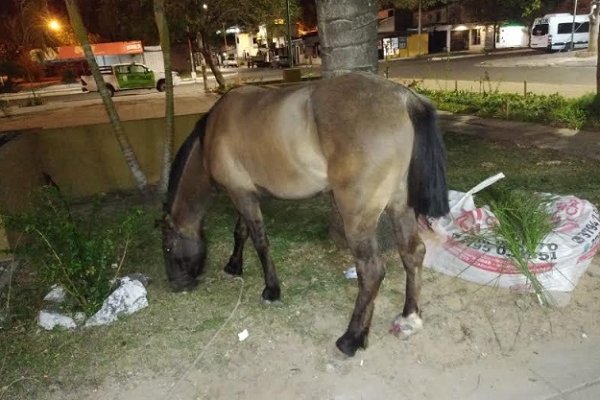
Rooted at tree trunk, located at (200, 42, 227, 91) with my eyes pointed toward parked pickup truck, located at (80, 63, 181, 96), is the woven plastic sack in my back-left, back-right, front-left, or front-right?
back-left

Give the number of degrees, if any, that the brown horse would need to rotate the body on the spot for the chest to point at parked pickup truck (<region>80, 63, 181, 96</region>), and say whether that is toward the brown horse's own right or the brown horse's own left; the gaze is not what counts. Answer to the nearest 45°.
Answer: approximately 45° to the brown horse's own right

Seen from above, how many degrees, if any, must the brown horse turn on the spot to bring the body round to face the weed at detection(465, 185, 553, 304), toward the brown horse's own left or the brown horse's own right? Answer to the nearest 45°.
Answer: approximately 135° to the brown horse's own right

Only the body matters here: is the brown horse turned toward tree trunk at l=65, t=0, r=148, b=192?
yes

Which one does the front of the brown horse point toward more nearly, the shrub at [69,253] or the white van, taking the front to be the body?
the shrub

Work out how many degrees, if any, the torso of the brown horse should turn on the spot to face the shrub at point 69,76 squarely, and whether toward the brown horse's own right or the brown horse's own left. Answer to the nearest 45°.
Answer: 0° — it already faces it

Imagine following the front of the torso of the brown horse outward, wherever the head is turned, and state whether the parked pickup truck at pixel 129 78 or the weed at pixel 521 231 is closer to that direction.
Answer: the parked pickup truck

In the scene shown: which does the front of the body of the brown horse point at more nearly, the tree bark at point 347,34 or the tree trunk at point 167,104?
the tree trunk

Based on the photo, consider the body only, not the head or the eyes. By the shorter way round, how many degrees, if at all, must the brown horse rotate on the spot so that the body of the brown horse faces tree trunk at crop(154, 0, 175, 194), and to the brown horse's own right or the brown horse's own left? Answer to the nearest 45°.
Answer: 0° — it already faces it

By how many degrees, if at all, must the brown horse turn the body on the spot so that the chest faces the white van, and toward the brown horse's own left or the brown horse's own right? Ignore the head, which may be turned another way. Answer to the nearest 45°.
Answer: approximately 90° to the brown horse's own right

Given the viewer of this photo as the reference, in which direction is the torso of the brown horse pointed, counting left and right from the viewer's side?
facing away from the viewer and to the left of the viewer

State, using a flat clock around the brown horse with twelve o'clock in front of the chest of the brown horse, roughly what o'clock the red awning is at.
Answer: The red awning is roughly at 1 o'clock from the brown horse.
